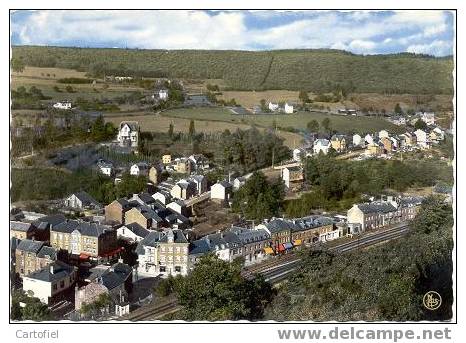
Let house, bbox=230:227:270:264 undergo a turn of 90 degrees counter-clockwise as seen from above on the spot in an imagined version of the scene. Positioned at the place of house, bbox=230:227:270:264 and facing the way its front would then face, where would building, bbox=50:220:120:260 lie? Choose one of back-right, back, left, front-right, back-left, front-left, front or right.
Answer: back-left

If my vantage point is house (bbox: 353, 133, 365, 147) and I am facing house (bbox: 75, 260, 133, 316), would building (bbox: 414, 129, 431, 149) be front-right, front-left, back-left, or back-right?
back-left

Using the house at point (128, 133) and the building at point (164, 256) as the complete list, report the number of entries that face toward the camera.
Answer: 2

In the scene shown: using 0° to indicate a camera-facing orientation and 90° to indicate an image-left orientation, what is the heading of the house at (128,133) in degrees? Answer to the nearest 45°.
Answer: approximately 0°

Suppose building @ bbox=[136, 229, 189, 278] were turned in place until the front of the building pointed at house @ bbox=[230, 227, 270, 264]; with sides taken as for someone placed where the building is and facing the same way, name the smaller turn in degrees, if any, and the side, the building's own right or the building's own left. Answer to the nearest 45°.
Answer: approximately 90° to the building's own left
